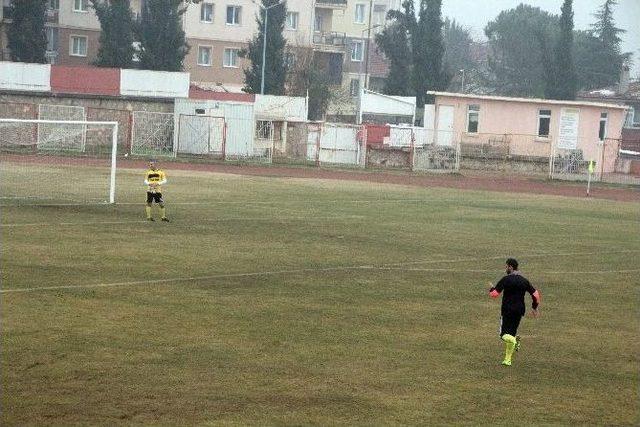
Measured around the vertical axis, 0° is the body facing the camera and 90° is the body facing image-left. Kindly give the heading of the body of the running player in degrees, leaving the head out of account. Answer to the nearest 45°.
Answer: approximately 135°
